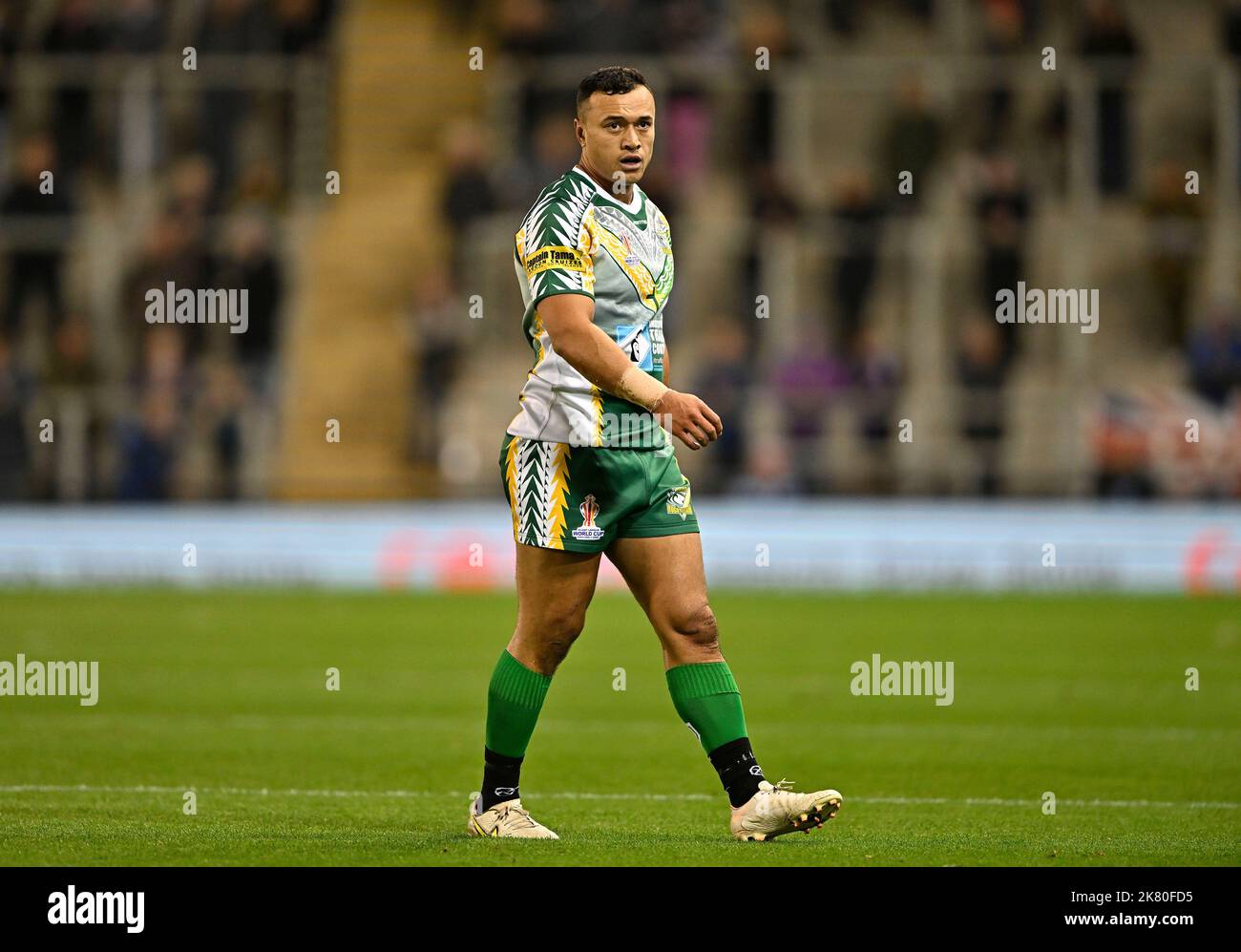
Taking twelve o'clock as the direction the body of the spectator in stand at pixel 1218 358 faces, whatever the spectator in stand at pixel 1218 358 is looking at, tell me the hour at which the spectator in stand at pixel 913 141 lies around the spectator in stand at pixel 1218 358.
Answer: the spectator in stand at pixel 913 141 is roughly at 4 o'clock from the spectator in stand at pixel 1218 358.

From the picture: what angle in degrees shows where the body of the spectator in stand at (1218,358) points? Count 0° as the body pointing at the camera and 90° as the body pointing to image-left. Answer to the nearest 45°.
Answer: approximately 0°

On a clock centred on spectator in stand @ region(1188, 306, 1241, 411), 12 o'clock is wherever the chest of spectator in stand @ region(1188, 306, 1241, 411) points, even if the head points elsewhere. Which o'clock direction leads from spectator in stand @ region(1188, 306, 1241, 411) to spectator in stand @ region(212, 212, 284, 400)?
spectator in stand @ region(212, 212, 284, 400) is roughly at 3 o'clock from spectator in stand @ region(1188, 306, 1241, 411).

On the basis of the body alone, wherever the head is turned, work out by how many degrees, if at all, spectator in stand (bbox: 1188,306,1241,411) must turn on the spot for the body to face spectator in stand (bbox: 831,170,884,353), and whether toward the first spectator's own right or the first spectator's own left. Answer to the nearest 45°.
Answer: approximately 90° to the first spectator's own right

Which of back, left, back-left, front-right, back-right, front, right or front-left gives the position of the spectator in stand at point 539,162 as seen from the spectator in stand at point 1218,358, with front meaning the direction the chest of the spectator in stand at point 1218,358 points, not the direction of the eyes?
right

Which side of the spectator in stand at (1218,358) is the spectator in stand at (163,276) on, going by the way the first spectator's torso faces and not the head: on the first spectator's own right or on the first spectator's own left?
on the first spectator's own right

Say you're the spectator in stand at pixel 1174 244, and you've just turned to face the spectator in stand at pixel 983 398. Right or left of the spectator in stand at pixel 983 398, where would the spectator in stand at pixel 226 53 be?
right

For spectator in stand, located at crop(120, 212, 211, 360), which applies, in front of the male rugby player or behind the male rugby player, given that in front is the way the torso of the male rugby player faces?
behind

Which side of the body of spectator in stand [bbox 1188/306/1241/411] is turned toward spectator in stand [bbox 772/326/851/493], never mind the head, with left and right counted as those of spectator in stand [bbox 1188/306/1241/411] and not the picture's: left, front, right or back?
right

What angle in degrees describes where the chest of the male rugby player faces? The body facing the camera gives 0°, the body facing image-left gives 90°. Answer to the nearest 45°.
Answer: approximately 315°

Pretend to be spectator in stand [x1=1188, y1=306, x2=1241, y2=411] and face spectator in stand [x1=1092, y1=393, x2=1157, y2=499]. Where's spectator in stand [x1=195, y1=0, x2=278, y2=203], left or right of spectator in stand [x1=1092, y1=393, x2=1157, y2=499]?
right
